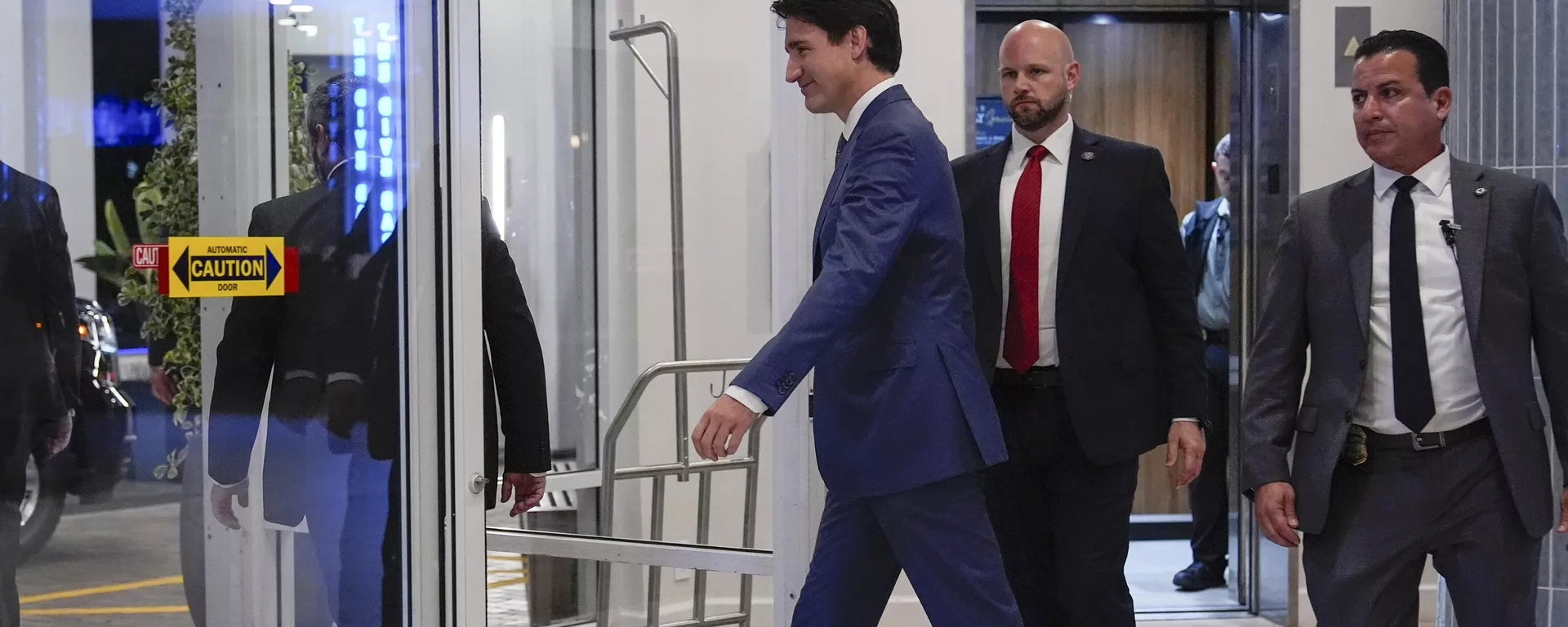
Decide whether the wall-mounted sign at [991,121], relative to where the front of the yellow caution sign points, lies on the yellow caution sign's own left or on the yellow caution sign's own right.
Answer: on the yellow caution sign's own left

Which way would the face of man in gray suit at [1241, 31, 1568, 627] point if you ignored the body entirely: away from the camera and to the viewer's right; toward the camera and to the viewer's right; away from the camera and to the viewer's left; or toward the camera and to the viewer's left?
toward the camera and to the viewer's left

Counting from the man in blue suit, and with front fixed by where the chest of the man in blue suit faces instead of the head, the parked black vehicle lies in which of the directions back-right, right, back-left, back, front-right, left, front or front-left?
front

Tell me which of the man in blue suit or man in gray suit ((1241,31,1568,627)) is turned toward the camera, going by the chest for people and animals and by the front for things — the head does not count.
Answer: the man in gray suit

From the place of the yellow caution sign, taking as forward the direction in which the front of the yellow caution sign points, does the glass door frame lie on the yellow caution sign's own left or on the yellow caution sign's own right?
on the yellow caution sign's own left

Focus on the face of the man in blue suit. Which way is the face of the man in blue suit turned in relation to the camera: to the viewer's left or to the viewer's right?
to the viewer's left

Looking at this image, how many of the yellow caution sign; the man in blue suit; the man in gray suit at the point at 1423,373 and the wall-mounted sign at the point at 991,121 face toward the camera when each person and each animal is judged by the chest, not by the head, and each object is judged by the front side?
3

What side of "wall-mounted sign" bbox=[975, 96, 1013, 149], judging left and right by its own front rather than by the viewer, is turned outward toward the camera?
front

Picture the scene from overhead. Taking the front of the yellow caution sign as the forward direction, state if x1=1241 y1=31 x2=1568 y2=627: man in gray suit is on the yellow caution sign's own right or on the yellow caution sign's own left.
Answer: on the yellow caution sign's own left

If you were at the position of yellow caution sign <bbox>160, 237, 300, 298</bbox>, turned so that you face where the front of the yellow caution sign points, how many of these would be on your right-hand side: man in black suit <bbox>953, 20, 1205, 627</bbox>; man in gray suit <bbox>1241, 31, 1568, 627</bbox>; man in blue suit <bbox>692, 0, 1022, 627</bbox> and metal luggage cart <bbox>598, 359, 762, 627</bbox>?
0

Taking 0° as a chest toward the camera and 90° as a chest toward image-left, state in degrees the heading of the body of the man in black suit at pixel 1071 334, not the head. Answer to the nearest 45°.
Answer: approximately 45°

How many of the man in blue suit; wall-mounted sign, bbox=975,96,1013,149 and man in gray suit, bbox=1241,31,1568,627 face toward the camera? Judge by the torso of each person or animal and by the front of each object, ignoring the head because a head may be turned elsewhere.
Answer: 2

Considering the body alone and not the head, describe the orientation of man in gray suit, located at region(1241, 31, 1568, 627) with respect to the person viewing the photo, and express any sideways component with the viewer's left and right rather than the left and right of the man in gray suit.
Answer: facing the viewer

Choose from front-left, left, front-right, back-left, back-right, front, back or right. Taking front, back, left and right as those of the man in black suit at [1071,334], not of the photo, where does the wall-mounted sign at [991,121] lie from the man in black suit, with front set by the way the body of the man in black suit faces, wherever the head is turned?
back-right

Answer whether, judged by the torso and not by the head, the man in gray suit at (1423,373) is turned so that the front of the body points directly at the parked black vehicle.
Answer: no

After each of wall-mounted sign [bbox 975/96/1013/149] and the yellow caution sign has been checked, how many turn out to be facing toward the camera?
2

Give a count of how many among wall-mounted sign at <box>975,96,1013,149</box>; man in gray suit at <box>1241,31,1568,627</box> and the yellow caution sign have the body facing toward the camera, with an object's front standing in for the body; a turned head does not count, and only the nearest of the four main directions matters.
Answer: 3

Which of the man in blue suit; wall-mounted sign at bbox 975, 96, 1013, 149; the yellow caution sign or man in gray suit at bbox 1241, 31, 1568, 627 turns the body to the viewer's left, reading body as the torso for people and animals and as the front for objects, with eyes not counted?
the man in blue suit

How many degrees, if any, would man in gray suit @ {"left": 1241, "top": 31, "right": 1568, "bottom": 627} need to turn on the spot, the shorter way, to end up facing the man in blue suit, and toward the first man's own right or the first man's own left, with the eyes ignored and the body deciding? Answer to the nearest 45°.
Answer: approximately 45° to the first man's own right
